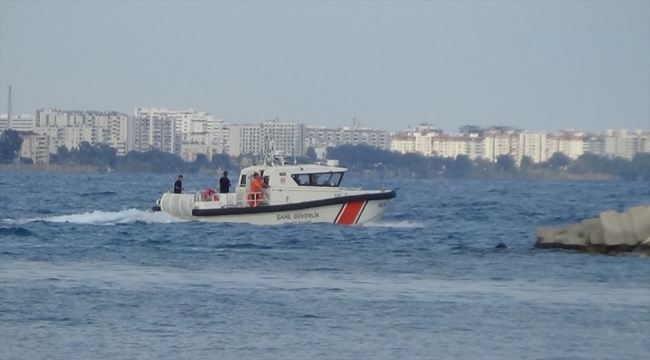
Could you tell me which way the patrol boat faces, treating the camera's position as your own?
facing to the right of the viewer

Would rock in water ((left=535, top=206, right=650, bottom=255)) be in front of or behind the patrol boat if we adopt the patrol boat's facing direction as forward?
in front
